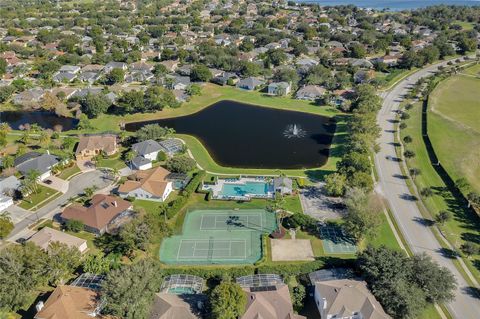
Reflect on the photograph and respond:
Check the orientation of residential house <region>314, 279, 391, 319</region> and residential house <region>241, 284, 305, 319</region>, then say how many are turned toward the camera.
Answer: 2

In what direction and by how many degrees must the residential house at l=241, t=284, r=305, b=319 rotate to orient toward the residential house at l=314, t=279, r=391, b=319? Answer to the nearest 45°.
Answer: approximately 90° to its left

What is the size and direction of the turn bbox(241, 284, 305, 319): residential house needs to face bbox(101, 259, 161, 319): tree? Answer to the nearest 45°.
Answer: approximately 90° to its right

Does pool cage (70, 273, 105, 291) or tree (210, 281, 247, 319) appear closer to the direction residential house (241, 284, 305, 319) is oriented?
the tree

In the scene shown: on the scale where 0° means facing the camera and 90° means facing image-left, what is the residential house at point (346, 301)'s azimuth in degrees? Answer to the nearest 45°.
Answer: approximately 0°

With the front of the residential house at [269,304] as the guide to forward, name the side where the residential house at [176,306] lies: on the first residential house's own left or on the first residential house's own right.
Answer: on the first residential house's own right

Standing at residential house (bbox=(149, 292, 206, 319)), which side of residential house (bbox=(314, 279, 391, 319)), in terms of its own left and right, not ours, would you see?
right

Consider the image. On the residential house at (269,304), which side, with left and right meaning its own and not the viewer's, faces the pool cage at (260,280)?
back

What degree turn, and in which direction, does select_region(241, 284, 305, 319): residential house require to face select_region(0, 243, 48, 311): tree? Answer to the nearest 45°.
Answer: approximately 90° to its right

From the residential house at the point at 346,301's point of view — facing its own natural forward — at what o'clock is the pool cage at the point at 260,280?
The pool cage is roughly at 3 o'clock from the residential house.

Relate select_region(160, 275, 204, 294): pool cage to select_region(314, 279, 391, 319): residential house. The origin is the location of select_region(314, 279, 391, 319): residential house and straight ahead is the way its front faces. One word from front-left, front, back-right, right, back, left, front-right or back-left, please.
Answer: right
